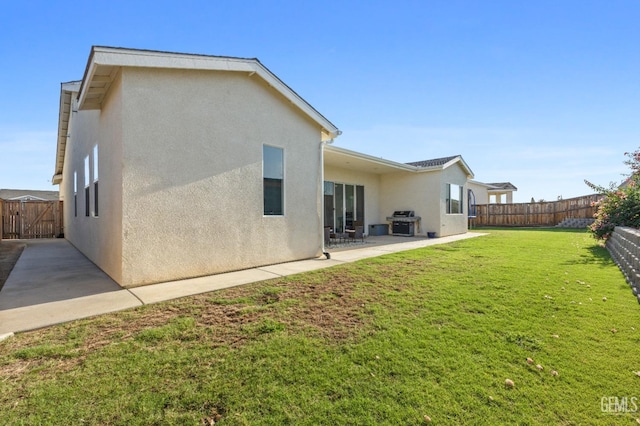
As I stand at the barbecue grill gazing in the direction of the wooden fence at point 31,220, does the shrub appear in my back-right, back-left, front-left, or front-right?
back-left

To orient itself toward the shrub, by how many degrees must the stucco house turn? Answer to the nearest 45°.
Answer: approximately 135° to its right

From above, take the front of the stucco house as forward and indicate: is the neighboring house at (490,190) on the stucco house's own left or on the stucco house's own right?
on the stucco house's own right

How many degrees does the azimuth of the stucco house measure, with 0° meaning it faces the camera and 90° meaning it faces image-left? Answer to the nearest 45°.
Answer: approximately 135°

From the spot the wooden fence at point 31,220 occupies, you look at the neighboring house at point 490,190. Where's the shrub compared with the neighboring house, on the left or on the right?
right

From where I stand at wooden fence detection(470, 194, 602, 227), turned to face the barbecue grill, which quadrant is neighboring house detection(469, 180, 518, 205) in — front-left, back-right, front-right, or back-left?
back-right

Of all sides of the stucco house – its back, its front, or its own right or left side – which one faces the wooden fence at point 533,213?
right

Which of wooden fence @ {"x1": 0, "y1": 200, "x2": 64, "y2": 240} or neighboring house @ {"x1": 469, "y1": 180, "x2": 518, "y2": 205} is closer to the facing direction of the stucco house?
the wooden fence

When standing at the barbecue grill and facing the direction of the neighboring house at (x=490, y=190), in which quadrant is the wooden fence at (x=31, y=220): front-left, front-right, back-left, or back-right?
back-left

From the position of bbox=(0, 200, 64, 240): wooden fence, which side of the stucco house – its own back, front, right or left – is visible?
left
